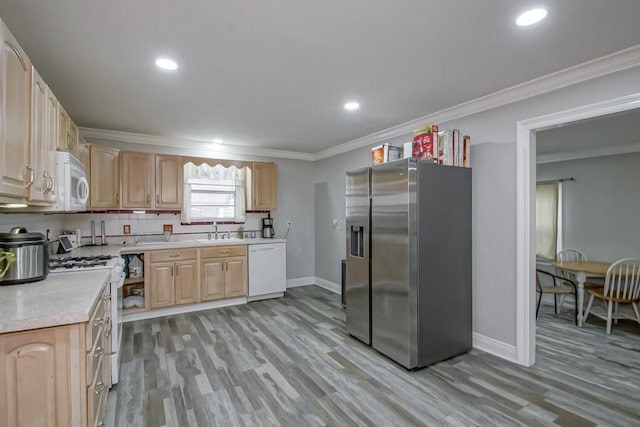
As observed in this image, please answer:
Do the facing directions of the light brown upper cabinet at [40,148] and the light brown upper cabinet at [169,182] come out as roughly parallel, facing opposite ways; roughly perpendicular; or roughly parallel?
roughly perpendicular

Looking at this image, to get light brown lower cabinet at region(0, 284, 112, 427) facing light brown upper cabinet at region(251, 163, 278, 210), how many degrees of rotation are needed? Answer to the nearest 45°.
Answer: approximately 45° to its left

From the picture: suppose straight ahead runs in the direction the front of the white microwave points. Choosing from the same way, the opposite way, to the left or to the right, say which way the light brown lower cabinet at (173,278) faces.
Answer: to the right

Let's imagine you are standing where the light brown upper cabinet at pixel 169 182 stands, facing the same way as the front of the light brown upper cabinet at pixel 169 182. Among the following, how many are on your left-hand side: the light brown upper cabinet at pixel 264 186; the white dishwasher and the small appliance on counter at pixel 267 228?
3

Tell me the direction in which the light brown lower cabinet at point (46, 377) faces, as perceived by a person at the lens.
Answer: facing to the right of the viewer

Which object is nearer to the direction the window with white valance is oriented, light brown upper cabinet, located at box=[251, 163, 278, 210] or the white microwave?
the white microwave

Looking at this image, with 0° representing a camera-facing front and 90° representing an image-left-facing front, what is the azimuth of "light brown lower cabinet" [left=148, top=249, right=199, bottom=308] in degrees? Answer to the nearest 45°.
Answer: approximately 0°

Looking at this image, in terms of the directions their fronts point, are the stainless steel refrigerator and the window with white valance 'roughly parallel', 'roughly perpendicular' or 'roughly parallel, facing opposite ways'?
roughly perpendicular
